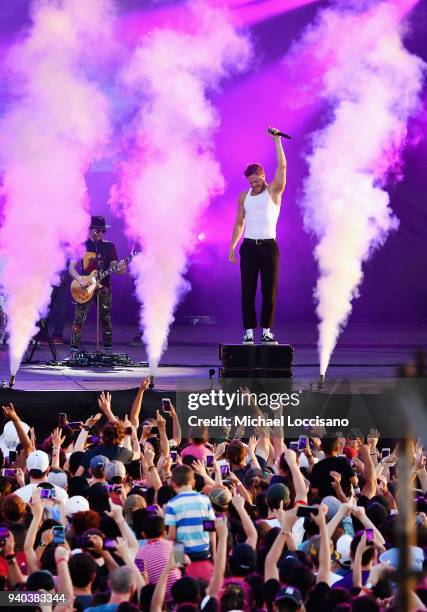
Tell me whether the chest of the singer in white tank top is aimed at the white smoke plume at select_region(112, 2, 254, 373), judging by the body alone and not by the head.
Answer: no

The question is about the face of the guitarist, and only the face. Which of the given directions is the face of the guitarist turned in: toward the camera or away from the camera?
toward the camera

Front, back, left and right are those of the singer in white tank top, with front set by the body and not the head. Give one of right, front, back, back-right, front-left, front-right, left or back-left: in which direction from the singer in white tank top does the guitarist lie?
back-right

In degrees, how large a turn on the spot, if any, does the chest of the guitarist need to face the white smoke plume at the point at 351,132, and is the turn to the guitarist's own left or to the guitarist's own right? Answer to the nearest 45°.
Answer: approximately 90° to the guitarist's own left

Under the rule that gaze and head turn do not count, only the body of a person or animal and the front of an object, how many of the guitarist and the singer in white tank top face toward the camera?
2

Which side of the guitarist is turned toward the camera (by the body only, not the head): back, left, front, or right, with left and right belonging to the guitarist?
front

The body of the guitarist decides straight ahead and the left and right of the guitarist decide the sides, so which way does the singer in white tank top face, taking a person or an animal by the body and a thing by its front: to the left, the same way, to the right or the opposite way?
the same way

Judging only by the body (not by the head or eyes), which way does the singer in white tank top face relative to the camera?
toward the camera
